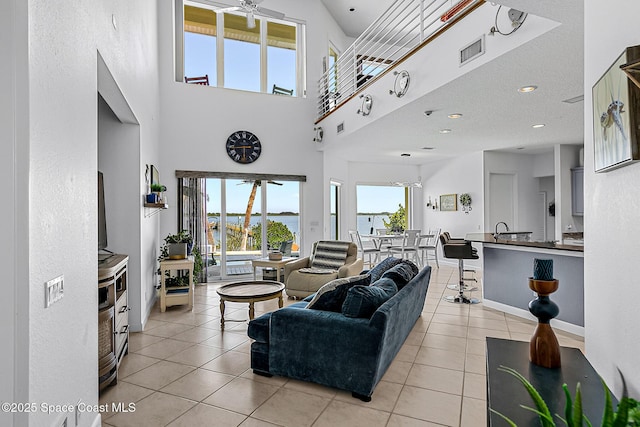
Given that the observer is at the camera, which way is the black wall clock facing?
facing the viewer

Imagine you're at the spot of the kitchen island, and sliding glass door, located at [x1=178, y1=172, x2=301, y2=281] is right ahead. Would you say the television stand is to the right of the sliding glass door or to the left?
left

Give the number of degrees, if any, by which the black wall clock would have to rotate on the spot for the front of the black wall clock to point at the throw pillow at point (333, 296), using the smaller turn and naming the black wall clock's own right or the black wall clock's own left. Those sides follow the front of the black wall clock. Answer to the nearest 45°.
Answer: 0° — it already faces it

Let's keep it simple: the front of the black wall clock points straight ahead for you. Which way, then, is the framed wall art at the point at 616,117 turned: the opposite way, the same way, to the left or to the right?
to the right

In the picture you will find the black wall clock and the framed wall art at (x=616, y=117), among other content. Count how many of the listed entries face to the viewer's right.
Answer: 0

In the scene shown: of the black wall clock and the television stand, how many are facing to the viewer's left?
0

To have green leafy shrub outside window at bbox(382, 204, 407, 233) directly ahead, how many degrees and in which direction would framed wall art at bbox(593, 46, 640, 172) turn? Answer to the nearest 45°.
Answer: approximately 90° to its right

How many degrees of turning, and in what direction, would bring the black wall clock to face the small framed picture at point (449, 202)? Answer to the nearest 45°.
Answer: approximately 90° to its left

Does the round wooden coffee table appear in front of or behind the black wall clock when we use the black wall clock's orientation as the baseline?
in front

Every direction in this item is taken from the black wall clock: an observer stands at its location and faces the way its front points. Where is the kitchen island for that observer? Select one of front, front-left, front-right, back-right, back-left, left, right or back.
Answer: front-left

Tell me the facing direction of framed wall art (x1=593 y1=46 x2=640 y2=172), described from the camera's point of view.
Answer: facing the viewer and to the left of the viewer

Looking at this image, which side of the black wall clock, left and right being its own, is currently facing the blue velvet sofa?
front

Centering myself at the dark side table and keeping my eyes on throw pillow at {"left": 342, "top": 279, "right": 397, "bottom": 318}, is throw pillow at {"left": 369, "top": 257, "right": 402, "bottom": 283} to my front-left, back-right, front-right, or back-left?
front-right

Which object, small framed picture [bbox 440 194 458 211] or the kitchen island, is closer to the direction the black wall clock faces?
the kitchen island

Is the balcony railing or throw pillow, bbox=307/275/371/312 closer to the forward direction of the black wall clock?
the throw pillow

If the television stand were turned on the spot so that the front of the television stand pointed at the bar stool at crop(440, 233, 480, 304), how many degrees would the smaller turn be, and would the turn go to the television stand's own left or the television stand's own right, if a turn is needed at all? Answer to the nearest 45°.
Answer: approximately 45° to the television stand's own left

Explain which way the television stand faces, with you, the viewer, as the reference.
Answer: facing the viewer and to the right of the viewer

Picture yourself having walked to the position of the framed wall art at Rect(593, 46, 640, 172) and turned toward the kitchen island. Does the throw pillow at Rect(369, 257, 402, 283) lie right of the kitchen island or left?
left
